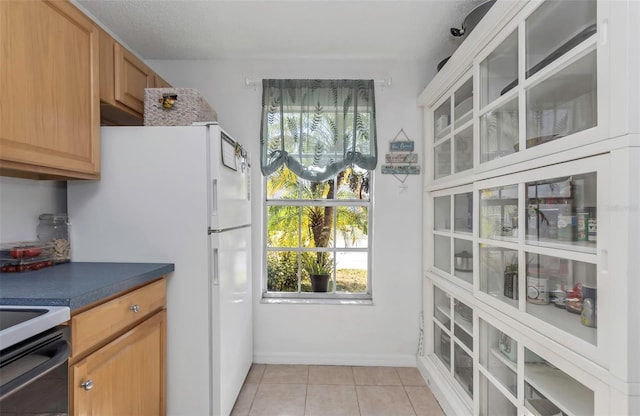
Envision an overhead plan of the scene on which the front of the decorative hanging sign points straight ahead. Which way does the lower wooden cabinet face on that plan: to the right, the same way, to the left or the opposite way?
to the left

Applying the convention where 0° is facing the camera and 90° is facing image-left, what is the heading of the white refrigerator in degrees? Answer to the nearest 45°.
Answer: approximately 270°

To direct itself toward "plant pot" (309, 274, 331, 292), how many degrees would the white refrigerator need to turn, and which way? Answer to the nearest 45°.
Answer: approximately 45° to its left

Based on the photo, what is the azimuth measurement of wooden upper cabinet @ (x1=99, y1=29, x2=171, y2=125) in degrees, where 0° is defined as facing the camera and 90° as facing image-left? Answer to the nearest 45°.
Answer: approximately 315°

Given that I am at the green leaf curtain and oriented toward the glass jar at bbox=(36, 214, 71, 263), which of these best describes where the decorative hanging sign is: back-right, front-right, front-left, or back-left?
back-left

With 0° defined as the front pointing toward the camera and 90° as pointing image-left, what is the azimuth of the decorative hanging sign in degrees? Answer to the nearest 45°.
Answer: approximately 0°

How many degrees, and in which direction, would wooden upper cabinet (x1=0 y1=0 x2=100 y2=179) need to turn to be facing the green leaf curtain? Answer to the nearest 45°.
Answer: approximately 45° to its left

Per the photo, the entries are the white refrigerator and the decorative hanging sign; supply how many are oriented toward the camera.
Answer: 1
